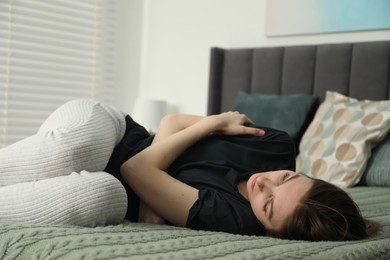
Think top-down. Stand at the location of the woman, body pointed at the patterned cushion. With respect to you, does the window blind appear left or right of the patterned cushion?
left

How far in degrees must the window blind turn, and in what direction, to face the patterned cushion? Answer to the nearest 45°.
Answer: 0° — it already faces it

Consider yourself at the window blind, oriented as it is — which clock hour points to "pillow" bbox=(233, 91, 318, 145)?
The pillow is roughly at 12 o'clock from the window blind.

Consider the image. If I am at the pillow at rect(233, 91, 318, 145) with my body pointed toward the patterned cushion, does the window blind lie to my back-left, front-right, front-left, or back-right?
back-right

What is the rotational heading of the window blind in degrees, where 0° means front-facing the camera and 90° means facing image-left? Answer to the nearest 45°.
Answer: approximately 315°
